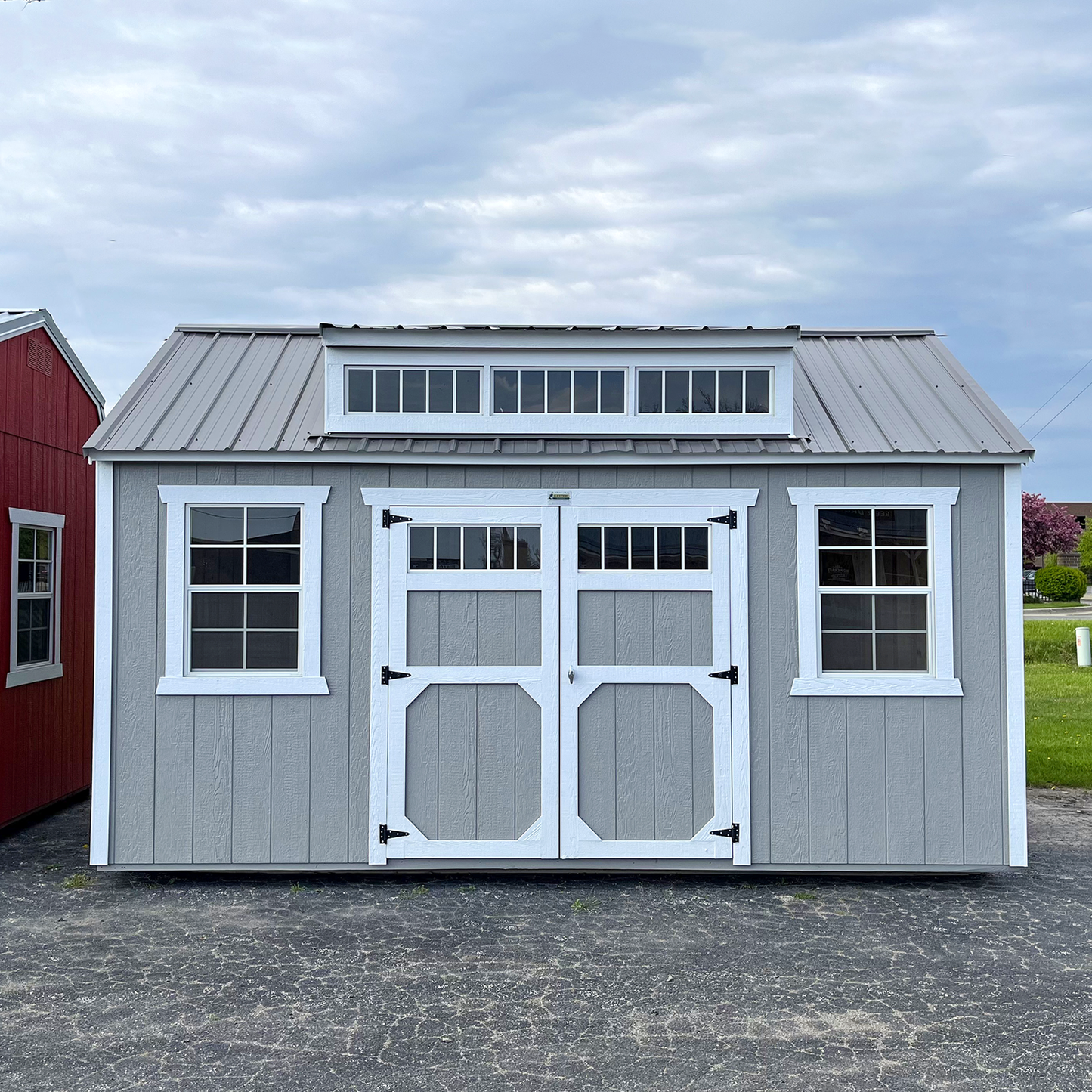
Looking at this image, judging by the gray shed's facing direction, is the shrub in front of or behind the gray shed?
behind

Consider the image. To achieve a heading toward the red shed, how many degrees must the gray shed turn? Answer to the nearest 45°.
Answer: approximately 135° to its right

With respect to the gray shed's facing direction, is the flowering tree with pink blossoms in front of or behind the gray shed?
behind

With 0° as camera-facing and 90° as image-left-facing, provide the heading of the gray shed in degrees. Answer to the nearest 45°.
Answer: approximately 0°
